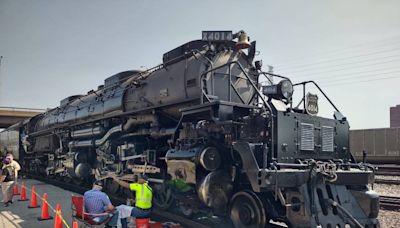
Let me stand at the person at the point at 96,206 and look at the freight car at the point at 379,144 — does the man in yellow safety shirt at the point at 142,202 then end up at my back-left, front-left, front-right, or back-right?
front-right

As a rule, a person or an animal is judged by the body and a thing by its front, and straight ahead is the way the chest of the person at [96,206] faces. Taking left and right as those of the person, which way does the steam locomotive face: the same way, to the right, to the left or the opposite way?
to the right

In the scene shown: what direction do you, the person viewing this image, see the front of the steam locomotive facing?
facing the viewer and to the right of the viewer

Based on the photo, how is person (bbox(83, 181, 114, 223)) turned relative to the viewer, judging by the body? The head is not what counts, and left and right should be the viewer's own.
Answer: facing away from the viewer and to the right of the viewer

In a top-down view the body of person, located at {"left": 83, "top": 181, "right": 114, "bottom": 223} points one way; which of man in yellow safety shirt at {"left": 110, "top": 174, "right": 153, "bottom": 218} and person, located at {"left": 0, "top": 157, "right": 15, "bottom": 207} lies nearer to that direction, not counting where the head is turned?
the man in yellow safety shirt

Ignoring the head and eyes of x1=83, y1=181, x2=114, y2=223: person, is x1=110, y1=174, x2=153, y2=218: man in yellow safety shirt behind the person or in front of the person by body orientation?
in front

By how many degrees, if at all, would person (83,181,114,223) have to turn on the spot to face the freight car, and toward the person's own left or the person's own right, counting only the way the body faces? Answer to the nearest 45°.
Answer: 0° — they already face it

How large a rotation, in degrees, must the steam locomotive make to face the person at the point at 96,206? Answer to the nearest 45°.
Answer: approximately 135° to its right
